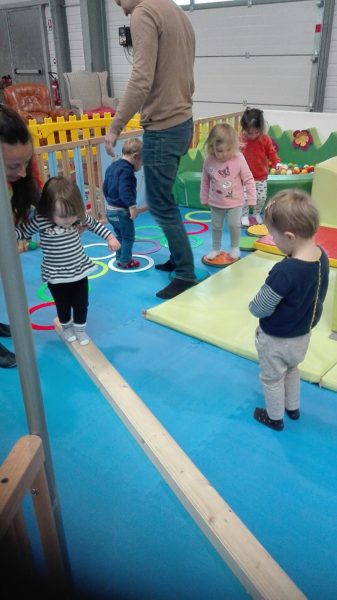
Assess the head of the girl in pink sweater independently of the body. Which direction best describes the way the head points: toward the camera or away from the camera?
toward the camera

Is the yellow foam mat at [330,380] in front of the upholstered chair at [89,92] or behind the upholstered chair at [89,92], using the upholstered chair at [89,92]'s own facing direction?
in front

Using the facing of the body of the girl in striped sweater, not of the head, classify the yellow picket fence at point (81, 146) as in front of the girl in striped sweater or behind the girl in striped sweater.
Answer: behind

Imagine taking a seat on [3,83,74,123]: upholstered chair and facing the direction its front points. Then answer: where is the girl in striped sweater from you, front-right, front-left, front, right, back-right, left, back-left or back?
front-right

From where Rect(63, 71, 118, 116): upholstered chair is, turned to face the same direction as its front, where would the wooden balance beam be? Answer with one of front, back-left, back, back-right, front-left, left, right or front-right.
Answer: front-right

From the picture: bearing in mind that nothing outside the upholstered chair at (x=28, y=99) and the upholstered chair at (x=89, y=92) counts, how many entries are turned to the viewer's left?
0

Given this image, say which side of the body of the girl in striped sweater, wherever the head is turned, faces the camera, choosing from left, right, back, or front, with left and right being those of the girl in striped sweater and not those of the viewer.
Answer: front

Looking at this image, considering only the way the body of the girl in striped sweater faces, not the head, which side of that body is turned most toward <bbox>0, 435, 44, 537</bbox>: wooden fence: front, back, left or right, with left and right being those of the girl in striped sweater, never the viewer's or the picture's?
front

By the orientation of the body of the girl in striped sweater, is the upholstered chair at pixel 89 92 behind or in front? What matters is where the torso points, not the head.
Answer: behind

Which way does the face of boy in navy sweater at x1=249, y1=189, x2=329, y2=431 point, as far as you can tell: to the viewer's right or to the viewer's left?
to the viewer's left

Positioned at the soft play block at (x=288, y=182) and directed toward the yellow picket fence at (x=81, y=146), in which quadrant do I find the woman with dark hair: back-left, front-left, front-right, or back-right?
front-left

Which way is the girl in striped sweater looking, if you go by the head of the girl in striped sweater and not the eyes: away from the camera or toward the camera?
toward the camera

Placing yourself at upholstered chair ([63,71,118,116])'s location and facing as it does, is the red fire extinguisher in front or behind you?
behind

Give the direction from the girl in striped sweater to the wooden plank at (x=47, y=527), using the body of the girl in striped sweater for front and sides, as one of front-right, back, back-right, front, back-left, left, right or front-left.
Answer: front

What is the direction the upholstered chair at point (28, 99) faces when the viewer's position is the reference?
facing the viewer and to the right of the viewer

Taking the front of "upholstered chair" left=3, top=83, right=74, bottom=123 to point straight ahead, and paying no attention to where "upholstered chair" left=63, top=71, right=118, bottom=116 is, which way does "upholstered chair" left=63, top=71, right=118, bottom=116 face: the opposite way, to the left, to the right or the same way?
the same way
